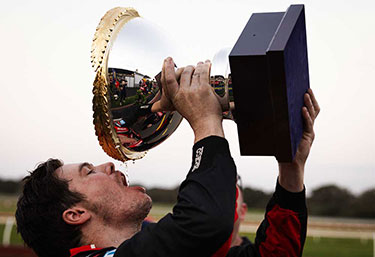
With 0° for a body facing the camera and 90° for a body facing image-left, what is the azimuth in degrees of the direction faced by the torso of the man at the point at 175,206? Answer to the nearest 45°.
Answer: approximately 270°

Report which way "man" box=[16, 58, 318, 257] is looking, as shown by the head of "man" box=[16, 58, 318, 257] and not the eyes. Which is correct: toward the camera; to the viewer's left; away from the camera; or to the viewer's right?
to the viewer's right

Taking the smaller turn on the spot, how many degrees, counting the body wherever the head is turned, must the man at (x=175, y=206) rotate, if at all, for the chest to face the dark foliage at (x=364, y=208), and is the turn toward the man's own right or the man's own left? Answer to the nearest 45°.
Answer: approximately 45° to the man's own left
